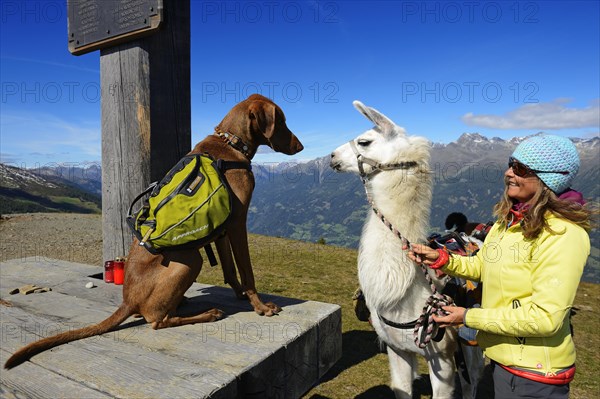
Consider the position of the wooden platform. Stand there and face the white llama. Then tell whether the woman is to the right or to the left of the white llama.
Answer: right

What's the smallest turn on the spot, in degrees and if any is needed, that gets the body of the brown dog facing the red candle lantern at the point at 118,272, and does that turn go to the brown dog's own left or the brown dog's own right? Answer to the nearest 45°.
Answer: approximately 135° to the brown dog's own left

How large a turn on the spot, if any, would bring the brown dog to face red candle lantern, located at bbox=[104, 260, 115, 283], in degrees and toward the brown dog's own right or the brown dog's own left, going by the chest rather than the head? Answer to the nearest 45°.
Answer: approximately 135° to the brown dog's own left

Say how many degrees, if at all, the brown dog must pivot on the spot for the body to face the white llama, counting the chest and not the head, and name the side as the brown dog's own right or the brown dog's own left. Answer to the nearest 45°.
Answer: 0° — it already faces it

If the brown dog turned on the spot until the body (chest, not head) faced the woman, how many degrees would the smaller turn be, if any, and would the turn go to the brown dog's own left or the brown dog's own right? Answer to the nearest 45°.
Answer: approximately 45° to the brown dog's own right

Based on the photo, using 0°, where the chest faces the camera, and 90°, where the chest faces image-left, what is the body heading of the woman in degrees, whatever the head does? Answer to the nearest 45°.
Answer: approximately 90°

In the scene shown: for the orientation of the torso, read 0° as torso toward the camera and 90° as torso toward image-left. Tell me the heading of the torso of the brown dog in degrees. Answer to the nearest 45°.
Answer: approximately 270°

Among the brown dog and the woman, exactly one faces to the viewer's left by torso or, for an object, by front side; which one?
the woman

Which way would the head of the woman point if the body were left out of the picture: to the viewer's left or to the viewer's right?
to the viewer's left

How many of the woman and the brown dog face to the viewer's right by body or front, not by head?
1

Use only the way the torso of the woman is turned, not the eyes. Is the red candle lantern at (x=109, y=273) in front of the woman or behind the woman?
in front
